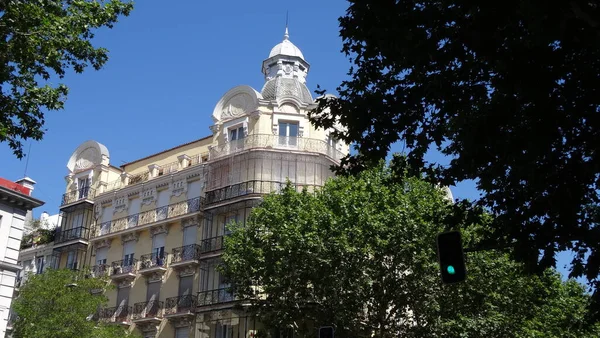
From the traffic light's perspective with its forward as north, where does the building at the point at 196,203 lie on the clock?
The building is roughly at 5 o'clock from the traffic light.

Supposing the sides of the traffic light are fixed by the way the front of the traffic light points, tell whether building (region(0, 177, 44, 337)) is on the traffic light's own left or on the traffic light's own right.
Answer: on the traffic light's own right

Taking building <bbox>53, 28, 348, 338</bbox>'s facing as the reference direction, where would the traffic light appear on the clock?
The traffic light is roughly at 10 o'clock from the building.

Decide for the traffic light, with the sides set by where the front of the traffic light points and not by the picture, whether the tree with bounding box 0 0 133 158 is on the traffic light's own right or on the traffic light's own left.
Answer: on the traffic light's own right
